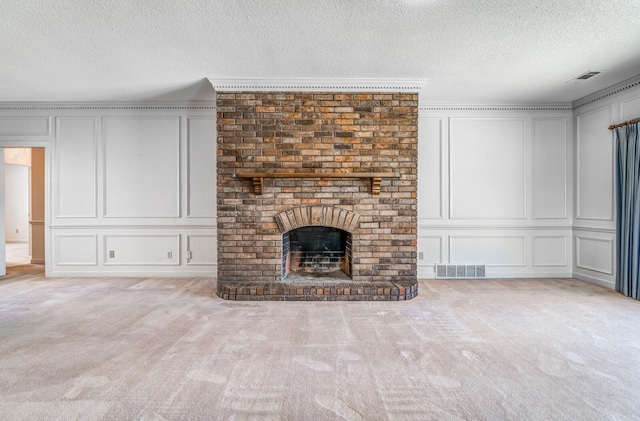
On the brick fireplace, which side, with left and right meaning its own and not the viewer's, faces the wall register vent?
left

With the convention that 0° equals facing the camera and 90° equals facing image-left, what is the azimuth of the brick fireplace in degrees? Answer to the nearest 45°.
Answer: approximately 0°
